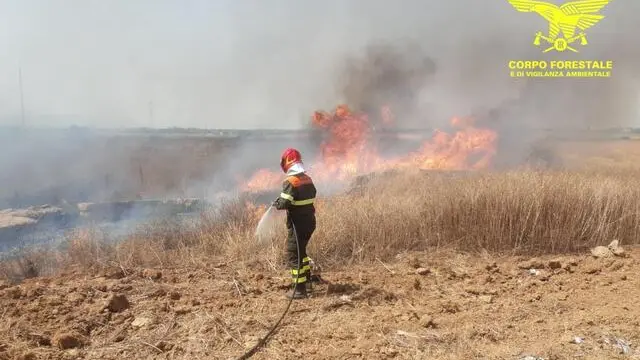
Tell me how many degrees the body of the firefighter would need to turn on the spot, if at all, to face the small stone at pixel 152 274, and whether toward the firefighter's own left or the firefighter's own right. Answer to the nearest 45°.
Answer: approximately 45° to the firefighter's own left

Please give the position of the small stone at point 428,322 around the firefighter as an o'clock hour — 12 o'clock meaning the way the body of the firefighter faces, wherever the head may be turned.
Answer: The small stone is roughly at 6 o'clock from the firefighter.

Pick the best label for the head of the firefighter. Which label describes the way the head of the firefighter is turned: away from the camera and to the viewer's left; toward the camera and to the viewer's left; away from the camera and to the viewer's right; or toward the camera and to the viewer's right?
away from the camera and to the viewer's left

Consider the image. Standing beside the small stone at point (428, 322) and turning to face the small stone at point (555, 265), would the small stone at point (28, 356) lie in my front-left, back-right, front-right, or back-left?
back-left

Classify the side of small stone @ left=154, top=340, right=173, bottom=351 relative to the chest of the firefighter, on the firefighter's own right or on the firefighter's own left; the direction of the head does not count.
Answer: on the firefighter's own left

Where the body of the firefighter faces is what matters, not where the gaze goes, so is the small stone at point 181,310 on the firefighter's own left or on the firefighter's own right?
on the firefighter's own left

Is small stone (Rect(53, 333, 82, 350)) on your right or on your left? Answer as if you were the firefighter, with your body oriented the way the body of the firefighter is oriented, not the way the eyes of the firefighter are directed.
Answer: on your left

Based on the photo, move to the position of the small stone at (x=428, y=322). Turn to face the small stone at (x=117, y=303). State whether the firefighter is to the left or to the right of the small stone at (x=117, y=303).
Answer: right

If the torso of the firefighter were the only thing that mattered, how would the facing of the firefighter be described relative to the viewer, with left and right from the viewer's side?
facing away from the viewer and to the left of the viewer

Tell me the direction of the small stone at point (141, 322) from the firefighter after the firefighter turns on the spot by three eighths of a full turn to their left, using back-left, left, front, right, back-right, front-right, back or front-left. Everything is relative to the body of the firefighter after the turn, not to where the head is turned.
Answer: front-right

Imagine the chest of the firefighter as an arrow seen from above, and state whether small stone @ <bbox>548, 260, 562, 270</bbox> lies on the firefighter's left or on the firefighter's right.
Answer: on the firefighter's right
